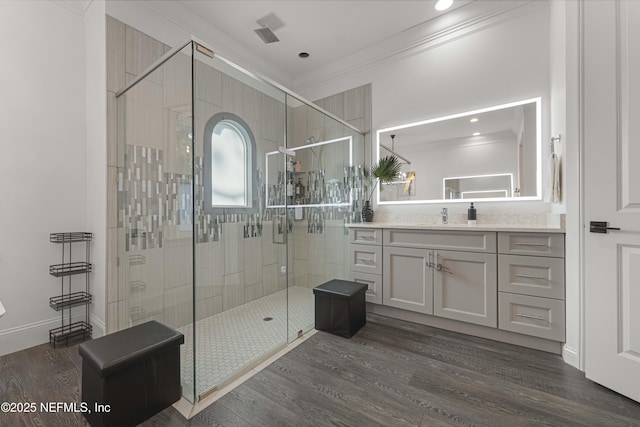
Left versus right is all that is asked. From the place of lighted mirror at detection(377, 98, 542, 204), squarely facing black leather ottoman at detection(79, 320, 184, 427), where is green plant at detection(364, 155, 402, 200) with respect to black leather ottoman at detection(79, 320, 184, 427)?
right

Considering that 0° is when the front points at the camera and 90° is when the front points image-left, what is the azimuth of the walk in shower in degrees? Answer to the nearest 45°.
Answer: approximately 315°

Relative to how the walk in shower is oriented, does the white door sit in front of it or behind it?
in front

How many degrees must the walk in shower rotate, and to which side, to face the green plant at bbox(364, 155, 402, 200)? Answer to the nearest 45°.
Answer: approximately 45° to its left

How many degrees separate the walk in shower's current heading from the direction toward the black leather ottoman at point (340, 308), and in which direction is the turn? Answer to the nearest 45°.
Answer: approximately 45° to its left

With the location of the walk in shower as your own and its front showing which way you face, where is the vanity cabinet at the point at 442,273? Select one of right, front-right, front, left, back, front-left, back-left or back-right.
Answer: front-left

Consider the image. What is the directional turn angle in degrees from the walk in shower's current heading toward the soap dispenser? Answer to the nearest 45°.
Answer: approximately 45° to its left

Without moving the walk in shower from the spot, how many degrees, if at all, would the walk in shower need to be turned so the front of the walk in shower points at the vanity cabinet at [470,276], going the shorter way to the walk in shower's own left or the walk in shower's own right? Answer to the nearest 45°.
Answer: approximately 45° to the walk in shower's own left
